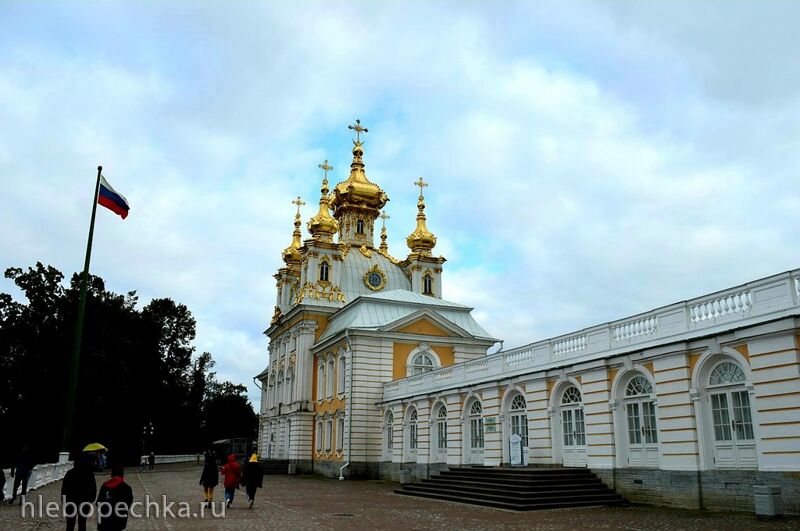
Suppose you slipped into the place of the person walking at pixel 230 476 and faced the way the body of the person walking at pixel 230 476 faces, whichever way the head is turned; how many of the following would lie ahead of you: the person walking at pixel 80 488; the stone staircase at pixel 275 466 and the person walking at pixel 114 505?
1

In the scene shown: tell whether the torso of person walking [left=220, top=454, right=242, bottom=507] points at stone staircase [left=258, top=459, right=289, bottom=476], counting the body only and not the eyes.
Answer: yes

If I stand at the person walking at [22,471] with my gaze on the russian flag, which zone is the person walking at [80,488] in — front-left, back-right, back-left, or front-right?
back-right

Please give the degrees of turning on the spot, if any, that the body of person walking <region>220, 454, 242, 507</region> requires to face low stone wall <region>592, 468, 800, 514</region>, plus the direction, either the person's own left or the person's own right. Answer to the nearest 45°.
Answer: approximately 135° to the person's own right

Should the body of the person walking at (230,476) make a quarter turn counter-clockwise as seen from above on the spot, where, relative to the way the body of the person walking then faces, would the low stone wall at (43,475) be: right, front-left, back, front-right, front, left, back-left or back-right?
front-right

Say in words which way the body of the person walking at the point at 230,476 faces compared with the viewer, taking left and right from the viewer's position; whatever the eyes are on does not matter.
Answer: facing away from the viewer

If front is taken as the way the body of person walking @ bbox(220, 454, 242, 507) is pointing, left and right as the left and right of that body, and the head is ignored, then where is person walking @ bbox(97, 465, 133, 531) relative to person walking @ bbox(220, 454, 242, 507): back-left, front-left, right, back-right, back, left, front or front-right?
back

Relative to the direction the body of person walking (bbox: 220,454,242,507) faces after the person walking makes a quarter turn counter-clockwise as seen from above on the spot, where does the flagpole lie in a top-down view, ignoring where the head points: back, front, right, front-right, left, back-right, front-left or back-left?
front-right

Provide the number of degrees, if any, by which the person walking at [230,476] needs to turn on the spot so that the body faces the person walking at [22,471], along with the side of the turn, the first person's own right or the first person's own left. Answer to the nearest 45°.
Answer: approximately 90° to the first person's own left
